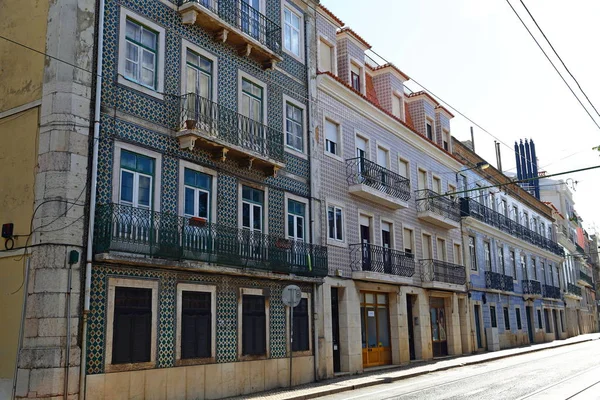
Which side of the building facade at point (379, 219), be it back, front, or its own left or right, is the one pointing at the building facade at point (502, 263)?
left

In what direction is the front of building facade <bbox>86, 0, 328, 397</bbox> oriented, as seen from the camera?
facing the viewer and to the right of the viewer

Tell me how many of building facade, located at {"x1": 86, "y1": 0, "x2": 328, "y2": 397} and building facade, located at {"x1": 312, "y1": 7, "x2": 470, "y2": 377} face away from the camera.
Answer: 0

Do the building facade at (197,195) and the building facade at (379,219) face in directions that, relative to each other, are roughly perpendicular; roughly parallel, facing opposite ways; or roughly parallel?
roughly parallel

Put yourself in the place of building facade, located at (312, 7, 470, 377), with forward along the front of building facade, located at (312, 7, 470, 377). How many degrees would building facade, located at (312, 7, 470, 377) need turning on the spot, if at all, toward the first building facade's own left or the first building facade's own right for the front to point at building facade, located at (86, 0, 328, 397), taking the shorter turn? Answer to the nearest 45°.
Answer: approximately 90° to the first building facade's own right

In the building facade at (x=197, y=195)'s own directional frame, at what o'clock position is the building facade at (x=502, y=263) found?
the building facade at (x=502, y=263) is roughly at 9 o'clock from the building facade at (x=197, y=195).
